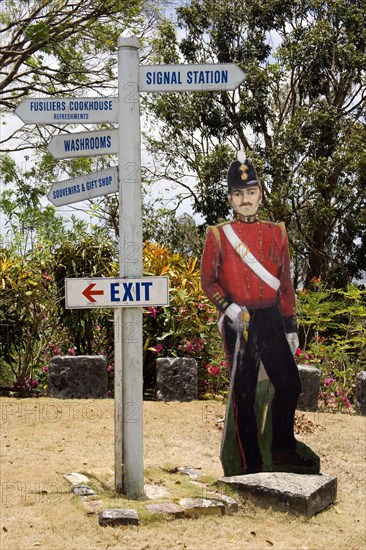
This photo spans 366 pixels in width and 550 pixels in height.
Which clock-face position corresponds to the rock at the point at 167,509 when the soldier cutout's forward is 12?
The rock is roughly at 1 o'clock from the soldier cutout.

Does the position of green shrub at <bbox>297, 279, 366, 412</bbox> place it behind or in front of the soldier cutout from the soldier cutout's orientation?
behind

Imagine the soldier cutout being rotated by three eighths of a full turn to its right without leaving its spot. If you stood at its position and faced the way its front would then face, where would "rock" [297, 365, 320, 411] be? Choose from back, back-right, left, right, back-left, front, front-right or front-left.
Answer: front-right

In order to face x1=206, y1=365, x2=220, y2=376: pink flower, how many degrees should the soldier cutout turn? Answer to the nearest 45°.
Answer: approximately 180°

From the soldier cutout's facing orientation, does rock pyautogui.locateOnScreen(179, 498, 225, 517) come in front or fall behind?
in front

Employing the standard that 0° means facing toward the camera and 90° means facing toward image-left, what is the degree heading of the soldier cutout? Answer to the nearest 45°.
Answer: approximately 0°

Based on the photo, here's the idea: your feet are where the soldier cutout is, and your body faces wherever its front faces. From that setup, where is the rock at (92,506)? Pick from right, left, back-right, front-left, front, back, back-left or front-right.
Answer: front-right

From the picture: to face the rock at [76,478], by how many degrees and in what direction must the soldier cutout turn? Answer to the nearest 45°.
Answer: approximately 45° to its right

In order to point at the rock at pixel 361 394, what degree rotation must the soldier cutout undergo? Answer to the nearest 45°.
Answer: approximately 180°

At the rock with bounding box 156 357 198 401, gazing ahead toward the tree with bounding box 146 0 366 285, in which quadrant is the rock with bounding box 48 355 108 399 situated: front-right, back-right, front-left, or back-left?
back-left

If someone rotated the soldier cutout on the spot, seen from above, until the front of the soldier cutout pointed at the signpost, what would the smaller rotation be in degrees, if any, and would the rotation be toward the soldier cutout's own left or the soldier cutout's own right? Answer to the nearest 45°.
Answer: approximately 45° to the soldier cutout's own right

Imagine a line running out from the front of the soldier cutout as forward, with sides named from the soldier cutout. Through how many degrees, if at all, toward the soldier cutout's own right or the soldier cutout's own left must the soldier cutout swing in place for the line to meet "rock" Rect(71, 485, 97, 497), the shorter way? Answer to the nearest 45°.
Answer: approximately 45° to the soldier cutout's own right

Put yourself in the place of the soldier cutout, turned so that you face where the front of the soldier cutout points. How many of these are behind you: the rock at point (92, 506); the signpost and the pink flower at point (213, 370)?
1

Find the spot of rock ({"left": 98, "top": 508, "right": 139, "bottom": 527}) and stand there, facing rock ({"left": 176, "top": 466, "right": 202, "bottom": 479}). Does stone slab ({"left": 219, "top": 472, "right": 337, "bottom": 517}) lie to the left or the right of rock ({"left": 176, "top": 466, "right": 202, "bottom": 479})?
right

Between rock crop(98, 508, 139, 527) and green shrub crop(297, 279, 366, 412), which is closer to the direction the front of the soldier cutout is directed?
the rock

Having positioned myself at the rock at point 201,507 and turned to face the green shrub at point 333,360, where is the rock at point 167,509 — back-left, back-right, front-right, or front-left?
back-left
